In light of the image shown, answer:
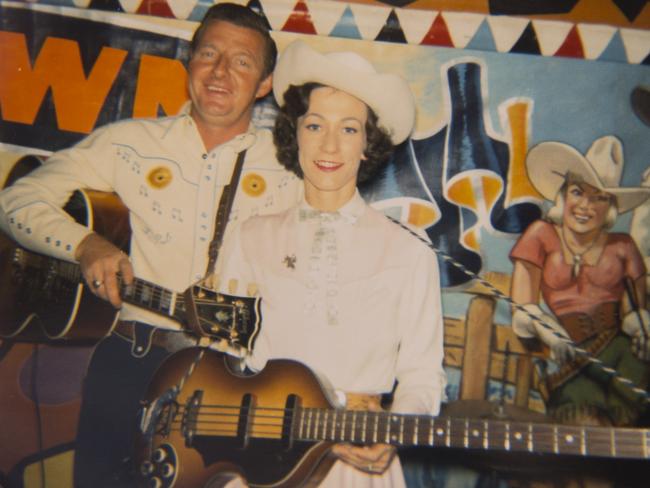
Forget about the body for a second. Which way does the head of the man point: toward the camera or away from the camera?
toward the camera

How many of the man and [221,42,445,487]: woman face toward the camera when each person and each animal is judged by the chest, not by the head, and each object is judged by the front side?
2

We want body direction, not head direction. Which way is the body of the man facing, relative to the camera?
toward the camera

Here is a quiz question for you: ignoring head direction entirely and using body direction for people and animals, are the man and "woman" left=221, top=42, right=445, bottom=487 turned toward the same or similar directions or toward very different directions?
same or similar directions

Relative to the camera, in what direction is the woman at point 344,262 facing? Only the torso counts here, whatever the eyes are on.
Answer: toward the camera

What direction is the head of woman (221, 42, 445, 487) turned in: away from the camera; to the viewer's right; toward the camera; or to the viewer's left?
toward the camera
